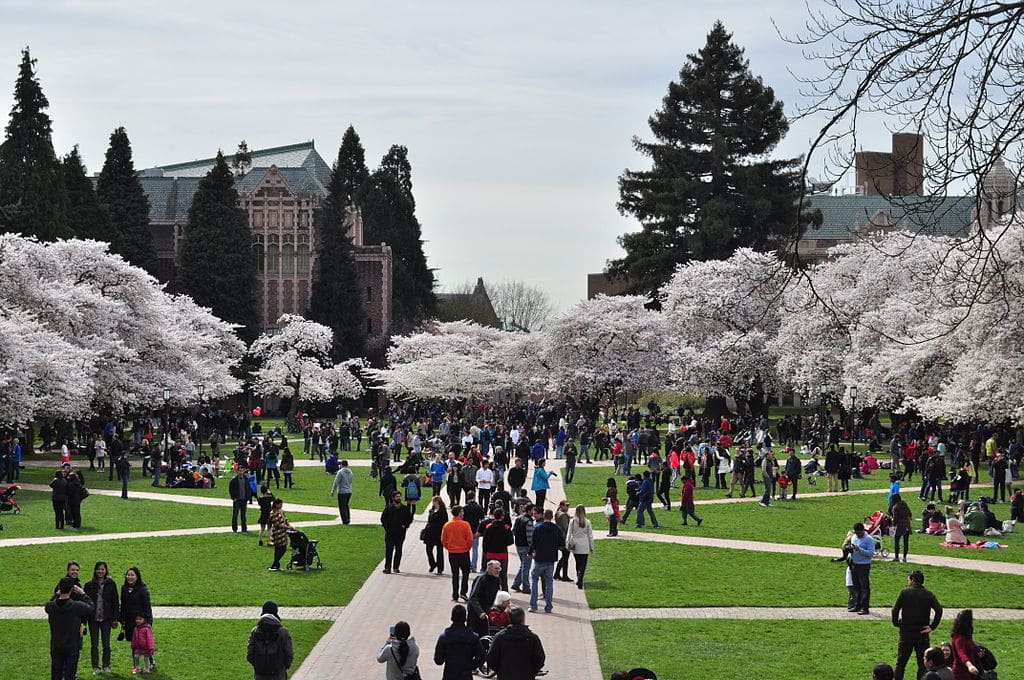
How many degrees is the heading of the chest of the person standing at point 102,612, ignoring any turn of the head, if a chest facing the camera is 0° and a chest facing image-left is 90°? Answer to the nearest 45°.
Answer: approximately 0°

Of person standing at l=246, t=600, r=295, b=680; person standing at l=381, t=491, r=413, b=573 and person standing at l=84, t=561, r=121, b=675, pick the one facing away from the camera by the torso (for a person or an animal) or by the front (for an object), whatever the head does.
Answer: person standing at l=246, t=600, r=295, b=680

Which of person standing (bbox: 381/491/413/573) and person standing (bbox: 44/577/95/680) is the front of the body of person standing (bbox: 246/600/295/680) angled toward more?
the person standing (bbox: 381/491/413/573)

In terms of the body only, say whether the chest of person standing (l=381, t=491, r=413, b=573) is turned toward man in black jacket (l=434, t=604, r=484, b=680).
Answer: yes

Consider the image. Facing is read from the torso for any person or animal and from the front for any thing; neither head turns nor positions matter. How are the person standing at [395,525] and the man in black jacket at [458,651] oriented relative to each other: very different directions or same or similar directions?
very different directions

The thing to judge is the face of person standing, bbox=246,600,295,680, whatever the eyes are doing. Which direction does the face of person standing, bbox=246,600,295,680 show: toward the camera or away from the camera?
away from the camera

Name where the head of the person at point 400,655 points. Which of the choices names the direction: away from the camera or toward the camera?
away from the camera

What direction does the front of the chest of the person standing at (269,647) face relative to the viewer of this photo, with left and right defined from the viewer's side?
facing away from the viewer

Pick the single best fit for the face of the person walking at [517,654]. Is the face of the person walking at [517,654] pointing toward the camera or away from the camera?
away from the camera

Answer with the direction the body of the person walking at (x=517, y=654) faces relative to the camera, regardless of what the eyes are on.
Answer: away from the camera
